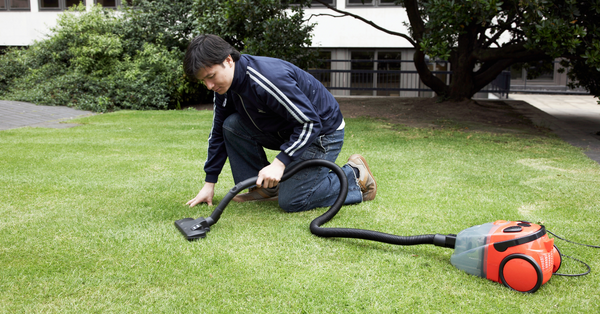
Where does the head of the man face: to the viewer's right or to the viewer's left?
to the viewer's left

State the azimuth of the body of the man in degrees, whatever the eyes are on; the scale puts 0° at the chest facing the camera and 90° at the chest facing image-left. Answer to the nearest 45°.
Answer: approximately 45°

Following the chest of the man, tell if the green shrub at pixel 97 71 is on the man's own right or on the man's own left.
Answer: on the man's own right
